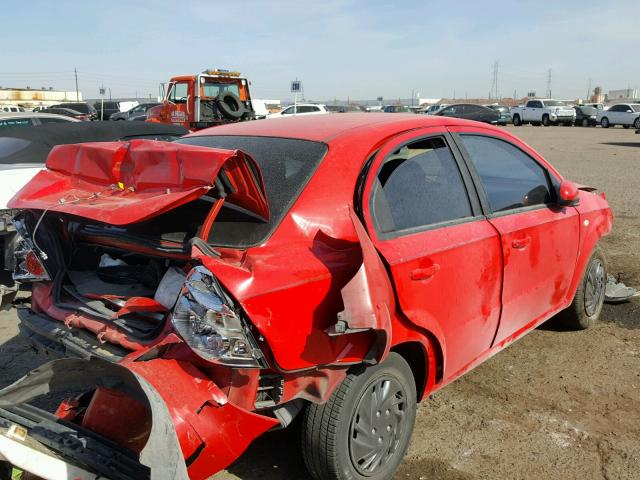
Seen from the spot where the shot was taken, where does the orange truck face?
facing away from the viewer and to the left of the viewer

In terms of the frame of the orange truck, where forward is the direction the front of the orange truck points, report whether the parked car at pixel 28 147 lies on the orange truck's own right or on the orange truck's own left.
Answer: on the orange truck's own left

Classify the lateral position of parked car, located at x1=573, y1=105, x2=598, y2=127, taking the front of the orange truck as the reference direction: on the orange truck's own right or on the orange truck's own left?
on the orange truck's own right

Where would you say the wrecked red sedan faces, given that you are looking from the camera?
facing away from the viewer and to the right of the viewer

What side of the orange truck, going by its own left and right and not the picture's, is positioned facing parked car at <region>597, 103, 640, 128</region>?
right

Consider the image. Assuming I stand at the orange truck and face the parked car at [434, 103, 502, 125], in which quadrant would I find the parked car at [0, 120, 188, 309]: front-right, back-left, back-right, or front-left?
back-right

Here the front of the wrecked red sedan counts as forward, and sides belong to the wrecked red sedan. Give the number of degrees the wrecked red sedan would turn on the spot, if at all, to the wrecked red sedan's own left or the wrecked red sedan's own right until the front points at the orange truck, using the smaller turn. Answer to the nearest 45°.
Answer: approximately 45° to the wrecked red sedan's own left
